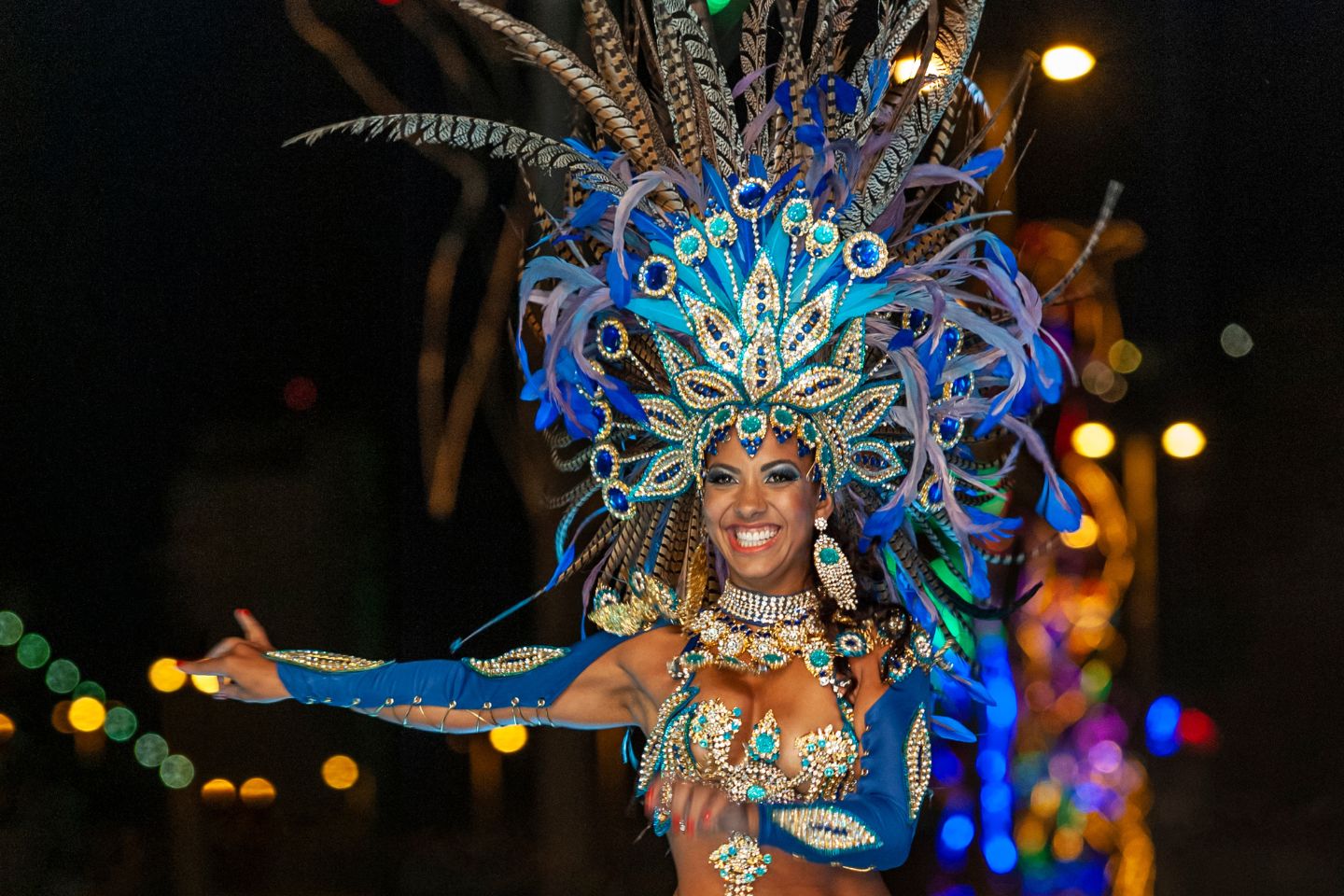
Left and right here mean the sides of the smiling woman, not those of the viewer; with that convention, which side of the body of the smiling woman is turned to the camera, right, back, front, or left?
front
